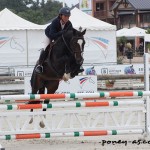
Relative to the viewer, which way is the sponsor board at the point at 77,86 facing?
toward the camera

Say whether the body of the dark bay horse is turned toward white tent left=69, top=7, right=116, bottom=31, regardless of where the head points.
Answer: no

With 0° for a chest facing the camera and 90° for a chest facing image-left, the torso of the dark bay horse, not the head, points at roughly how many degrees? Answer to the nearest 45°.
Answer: approximately 315°

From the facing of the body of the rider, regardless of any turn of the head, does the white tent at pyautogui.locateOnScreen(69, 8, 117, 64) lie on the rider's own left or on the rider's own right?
on the rider's own left

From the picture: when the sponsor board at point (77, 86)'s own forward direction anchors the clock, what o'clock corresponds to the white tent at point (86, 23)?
The white tent is roughly at 6 o'clock from the sponsor board.

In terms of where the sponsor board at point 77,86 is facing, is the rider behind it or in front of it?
in front

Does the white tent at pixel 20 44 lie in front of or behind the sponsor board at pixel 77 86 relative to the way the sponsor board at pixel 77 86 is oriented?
behind

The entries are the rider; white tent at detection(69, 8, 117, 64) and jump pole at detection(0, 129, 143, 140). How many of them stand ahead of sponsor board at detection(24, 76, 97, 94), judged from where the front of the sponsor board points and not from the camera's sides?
2

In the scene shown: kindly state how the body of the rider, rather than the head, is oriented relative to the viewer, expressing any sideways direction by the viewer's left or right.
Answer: facing the viewer and to the right of the viewer

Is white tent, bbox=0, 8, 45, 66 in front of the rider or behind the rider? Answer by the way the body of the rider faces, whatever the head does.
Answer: behind

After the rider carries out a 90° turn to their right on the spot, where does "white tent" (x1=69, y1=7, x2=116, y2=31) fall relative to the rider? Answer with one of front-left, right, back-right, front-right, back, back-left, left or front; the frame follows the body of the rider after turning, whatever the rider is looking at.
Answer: back-right
